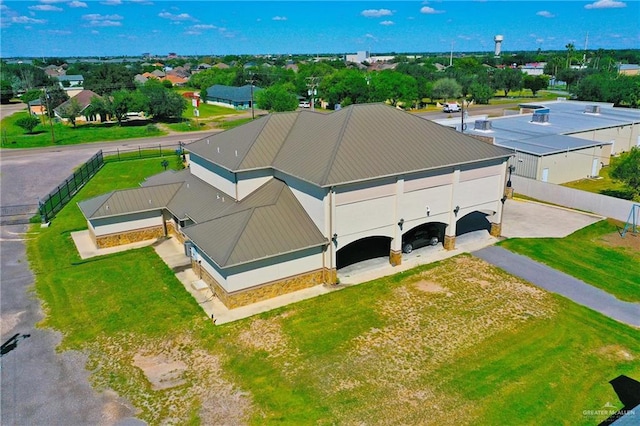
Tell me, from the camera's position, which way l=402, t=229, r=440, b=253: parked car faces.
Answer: facing the viewer and to the left of the viewer

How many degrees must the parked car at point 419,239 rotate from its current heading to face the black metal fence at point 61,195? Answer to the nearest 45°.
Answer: approximately 45° to its right

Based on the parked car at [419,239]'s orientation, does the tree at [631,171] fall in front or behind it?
behind

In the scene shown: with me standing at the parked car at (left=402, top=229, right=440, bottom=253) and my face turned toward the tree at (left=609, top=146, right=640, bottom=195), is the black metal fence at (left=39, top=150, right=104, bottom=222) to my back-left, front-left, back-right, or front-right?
back-left
